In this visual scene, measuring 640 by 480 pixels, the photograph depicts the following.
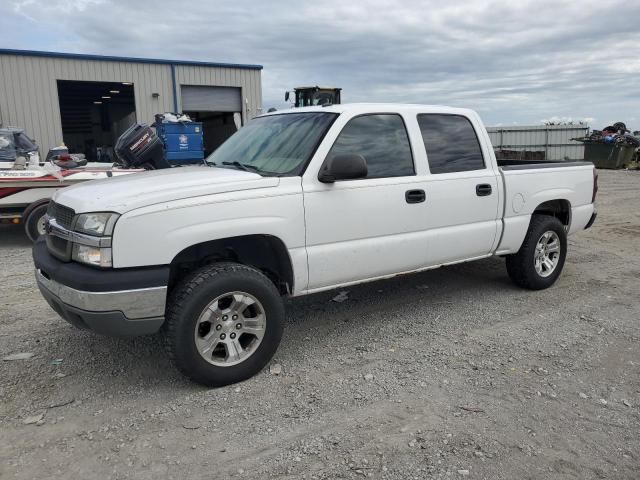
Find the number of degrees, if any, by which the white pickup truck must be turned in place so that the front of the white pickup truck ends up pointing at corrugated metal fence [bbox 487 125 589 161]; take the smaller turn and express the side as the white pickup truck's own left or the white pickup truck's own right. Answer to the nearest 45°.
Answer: approximately 180°

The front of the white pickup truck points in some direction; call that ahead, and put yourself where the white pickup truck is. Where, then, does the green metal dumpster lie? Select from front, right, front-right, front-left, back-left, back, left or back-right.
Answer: back

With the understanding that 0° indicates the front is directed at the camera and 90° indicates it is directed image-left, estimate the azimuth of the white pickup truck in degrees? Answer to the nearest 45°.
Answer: approximately 45°

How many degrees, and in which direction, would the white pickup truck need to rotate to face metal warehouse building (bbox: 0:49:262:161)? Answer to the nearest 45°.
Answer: approximately 135° to its right

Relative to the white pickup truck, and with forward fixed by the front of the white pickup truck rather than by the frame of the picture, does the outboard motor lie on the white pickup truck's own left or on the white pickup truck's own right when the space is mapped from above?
on the white pickup truck's own right

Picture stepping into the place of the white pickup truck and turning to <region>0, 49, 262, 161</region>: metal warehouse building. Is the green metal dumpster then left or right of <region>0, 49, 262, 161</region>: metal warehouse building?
right
